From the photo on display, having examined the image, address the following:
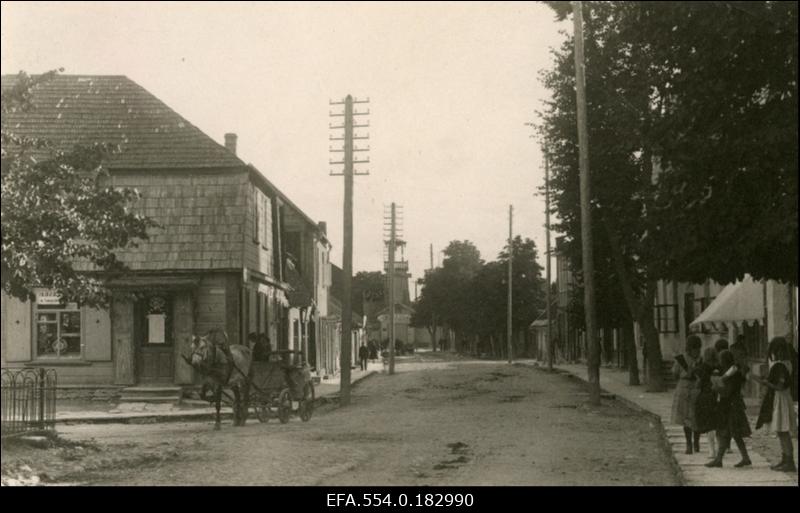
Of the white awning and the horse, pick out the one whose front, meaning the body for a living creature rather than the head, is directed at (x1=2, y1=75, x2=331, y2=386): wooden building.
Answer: the white awning

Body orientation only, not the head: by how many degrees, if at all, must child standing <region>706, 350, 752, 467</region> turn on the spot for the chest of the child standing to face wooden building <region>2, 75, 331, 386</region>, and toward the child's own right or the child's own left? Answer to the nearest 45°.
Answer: approximately 45° to the child's own right

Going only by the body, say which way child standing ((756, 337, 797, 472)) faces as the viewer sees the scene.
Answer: to the viewer's left

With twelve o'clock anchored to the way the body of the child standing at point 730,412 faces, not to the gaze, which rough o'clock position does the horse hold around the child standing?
The horse is roughly at 1 o'clock from the child standing.

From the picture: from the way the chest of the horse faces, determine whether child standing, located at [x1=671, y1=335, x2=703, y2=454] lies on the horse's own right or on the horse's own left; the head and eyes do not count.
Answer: on the horse's own left

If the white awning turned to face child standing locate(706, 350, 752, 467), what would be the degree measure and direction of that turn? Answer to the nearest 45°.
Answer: approximately 90° to its left

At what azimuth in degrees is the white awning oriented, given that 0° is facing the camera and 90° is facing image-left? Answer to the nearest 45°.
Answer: approximately 90°

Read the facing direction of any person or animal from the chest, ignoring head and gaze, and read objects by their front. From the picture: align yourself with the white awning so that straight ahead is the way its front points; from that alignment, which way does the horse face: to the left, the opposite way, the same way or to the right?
to the left

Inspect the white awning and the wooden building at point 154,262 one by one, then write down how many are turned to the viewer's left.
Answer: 1
